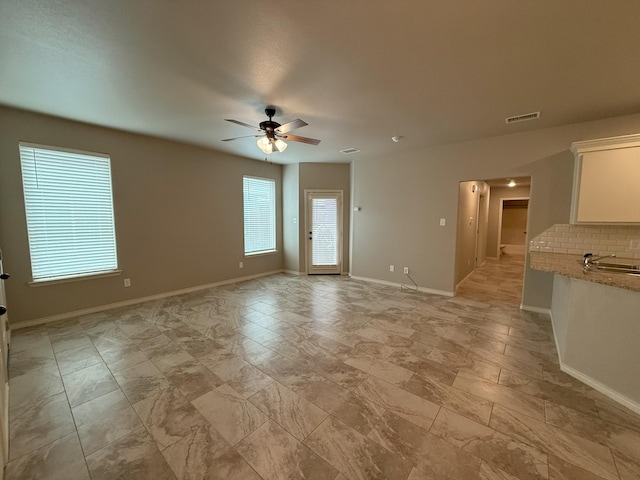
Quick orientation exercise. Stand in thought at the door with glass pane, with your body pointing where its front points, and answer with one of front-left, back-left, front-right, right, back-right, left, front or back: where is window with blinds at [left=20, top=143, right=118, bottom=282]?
front-right

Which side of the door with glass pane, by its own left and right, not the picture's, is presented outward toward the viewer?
front

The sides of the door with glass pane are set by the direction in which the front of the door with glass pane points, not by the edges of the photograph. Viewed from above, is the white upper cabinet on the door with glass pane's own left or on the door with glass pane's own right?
on the door with glass pane's own left

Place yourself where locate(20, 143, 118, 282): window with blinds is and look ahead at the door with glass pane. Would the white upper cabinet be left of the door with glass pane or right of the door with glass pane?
right

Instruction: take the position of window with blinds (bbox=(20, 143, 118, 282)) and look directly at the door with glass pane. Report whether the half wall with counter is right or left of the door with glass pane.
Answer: right

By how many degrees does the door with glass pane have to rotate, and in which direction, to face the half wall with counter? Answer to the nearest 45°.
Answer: approximately 45° to its left
